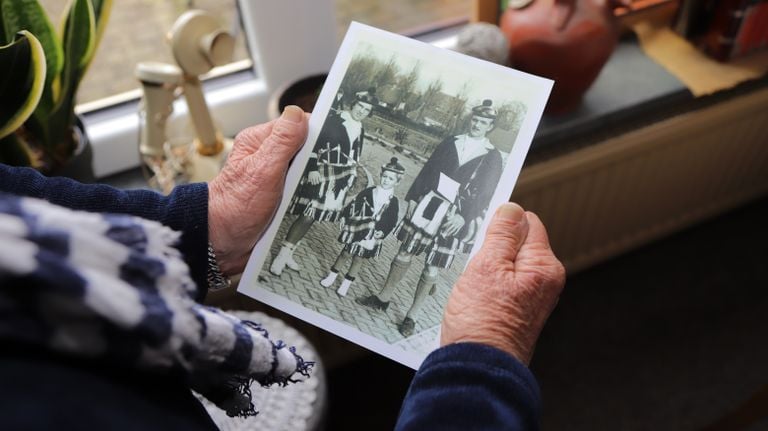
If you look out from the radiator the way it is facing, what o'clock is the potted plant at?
The potted plant is roughly at 3 o'clock from the radiator.
